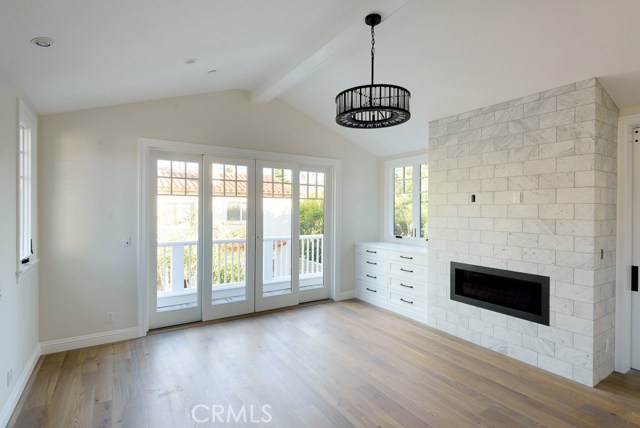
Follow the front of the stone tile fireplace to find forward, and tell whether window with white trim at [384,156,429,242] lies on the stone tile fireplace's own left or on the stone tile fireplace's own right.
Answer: on the stone tile fireplace's own right

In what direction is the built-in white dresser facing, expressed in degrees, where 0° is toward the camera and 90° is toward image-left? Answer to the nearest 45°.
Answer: approximately 45°

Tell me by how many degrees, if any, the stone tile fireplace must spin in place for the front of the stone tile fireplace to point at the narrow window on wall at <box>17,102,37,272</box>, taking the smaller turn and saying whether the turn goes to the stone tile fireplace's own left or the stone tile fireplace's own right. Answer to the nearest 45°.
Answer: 0° — it already faces it

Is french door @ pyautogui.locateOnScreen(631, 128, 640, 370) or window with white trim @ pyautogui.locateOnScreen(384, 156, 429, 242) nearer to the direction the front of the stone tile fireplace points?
the window with white trim

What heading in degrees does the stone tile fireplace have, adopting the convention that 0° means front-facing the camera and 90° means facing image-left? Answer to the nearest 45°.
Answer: approximately 45°

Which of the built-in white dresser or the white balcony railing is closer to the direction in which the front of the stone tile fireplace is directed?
the white balcony railing

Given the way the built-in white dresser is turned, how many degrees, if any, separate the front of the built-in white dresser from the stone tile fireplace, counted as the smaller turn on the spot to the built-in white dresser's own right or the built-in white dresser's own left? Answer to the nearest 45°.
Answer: approximately 90° to the built-in white dresser's own left
